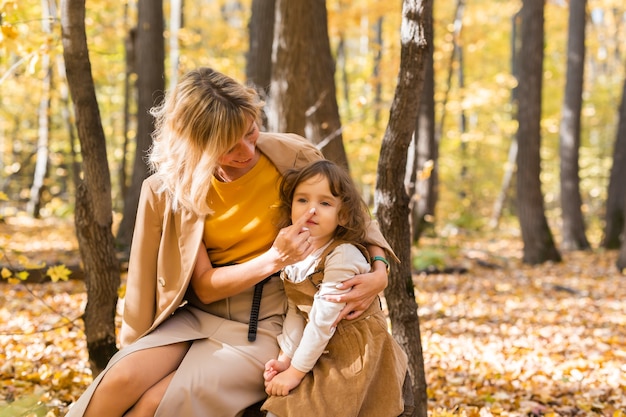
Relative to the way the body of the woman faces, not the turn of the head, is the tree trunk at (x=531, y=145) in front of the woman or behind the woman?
behind

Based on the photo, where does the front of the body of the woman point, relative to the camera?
toward the camera

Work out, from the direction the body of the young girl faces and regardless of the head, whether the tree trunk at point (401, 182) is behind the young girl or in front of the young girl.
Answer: behind

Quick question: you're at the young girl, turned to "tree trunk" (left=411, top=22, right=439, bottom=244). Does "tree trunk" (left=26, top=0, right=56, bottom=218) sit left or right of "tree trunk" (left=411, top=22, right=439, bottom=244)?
left

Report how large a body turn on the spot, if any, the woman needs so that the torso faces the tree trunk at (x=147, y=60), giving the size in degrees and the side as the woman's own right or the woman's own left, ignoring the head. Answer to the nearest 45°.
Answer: approximately 180°

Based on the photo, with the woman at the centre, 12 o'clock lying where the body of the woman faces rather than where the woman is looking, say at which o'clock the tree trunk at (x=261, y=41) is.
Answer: The tree trunk is roughly at 6 o'clock from the woman.

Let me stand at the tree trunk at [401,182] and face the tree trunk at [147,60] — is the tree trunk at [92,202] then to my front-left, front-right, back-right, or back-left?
front-left

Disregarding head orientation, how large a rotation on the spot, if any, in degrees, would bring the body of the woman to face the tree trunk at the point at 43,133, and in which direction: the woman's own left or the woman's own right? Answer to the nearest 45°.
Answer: approximately 180°

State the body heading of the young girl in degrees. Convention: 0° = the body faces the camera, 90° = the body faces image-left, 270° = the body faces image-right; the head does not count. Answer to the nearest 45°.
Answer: approximately 45°

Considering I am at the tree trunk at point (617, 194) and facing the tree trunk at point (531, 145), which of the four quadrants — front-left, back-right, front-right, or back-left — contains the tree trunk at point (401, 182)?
front-left

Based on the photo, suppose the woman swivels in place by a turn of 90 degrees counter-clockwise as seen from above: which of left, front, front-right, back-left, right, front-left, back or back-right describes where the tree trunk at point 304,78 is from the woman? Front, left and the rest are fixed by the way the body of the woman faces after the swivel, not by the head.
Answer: left

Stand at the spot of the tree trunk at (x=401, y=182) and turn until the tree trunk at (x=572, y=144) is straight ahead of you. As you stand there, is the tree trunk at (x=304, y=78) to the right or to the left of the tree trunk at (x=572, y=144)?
left

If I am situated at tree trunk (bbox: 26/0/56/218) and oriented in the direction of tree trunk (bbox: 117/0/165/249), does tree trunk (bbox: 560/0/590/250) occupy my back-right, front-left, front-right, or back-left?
front-left
